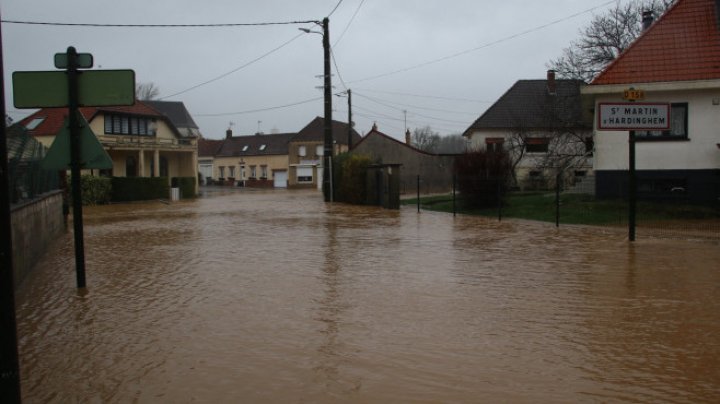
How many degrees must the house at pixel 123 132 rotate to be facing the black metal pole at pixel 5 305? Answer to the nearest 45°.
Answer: approximately 45° to its right

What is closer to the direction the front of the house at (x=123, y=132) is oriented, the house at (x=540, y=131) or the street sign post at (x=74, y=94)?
the house

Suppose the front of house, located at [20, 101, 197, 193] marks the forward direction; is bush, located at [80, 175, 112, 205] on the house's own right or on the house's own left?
on the house's own right

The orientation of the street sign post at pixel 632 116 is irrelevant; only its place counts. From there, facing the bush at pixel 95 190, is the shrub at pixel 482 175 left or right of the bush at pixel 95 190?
right

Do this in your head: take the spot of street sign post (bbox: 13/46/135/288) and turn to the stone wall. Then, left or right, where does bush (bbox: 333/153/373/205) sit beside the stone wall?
right

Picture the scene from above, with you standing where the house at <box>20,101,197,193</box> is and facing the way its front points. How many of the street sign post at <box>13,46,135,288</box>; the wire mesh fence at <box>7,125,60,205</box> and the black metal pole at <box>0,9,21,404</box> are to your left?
0

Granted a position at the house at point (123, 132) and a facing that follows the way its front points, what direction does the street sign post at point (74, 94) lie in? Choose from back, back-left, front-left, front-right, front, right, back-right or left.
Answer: front-right

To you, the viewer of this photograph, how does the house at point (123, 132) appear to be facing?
facing the viewer and to the right of the viewer

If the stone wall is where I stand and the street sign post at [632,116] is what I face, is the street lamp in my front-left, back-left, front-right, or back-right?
front-left

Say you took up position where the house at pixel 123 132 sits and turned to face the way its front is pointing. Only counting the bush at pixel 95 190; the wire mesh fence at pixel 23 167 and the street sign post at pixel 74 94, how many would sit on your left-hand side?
0

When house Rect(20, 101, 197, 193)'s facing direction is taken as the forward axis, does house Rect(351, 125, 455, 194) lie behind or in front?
in front

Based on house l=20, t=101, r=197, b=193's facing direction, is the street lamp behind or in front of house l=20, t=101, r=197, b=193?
in front
